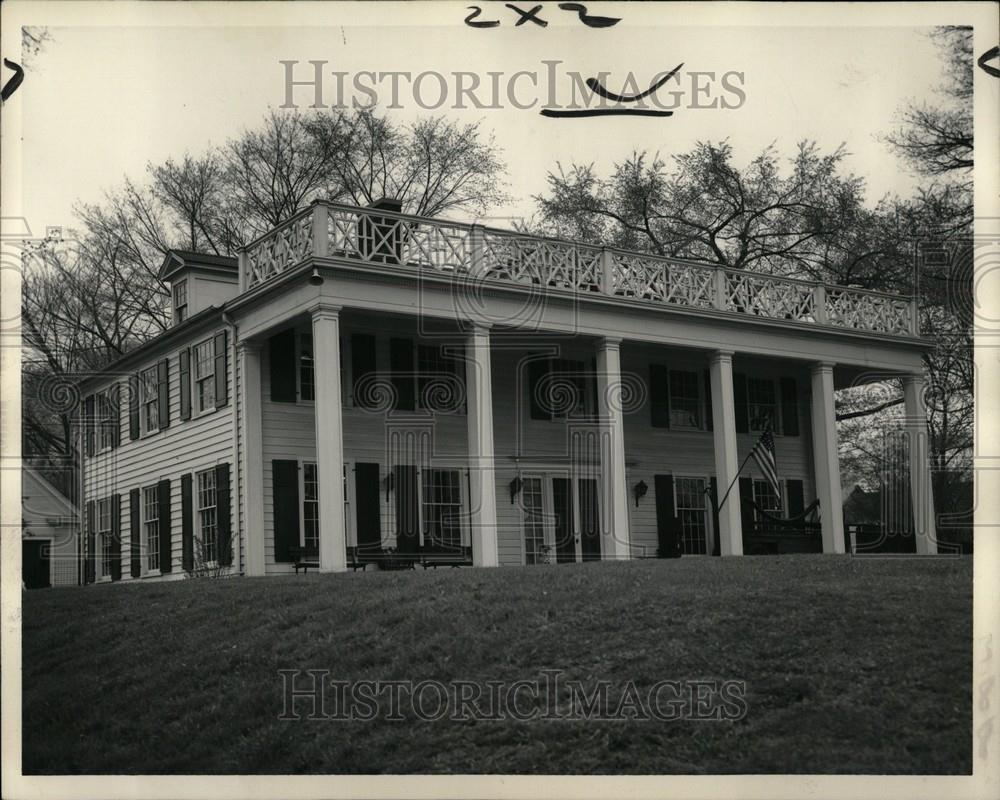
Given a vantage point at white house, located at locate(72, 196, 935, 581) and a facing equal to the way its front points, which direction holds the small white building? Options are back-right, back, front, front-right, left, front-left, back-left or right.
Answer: back

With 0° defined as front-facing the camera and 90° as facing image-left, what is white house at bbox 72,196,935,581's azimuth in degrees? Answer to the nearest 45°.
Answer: approximately 315°
